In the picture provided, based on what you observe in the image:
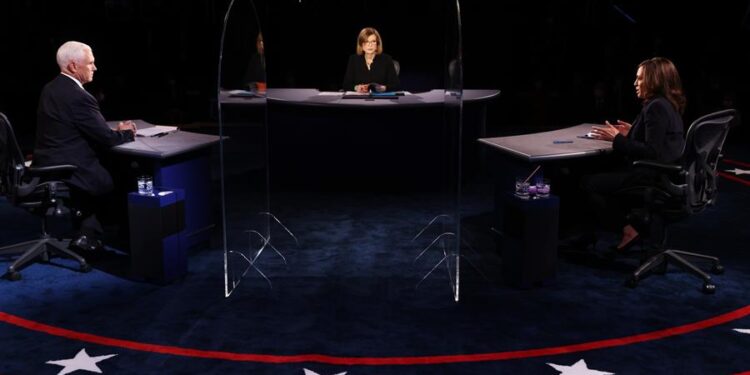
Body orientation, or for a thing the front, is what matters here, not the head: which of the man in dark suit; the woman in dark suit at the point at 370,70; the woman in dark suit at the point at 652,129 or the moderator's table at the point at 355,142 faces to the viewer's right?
the man in dark suit

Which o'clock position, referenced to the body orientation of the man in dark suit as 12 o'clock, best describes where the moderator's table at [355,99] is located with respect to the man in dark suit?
The moderator's table is roughly at 11 o'clock from the man in dark suit.

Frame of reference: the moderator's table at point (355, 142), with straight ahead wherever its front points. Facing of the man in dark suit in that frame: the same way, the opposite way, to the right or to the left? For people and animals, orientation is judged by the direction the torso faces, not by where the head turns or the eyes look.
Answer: to the left

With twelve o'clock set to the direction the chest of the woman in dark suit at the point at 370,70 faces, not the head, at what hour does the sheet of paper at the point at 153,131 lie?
The sheet of paper is roughly at 1 o'clock from the woman in dark suit.

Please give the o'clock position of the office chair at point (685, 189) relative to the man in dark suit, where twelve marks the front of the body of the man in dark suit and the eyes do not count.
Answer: The office chair is roughly at 1 o'clock from the man in dark suit.

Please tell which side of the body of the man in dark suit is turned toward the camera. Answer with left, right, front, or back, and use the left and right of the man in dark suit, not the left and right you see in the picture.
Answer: right

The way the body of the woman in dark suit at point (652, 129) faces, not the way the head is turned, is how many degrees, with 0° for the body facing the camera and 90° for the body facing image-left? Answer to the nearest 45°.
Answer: approximately 90°

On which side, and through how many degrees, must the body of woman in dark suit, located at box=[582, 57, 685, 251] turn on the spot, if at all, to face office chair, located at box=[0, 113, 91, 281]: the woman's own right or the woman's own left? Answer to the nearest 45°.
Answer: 0° — they already face it
